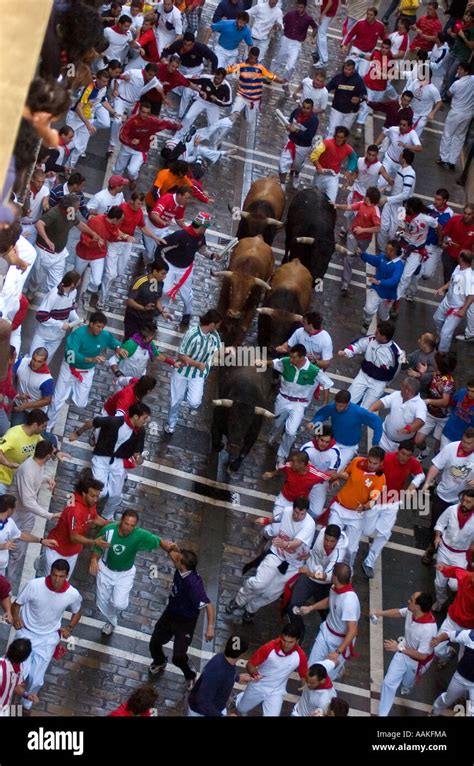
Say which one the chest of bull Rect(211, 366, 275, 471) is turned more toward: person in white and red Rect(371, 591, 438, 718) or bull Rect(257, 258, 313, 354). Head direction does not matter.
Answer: the person in white and red

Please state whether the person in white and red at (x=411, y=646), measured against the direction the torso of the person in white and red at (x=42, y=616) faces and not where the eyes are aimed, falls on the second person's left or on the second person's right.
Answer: on the second person's left

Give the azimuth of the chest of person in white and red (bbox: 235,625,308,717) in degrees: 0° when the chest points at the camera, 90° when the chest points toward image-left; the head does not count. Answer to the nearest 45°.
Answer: approximately 0°

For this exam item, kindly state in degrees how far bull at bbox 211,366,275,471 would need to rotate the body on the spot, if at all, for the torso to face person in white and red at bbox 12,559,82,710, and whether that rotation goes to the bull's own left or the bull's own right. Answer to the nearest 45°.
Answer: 0° — it already faces them

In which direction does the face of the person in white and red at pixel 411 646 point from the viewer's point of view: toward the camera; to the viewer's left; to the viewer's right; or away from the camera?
to the viewer's left

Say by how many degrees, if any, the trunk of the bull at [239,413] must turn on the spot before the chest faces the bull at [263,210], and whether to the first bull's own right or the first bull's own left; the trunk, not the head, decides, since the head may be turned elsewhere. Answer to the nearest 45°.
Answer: approximately 180°

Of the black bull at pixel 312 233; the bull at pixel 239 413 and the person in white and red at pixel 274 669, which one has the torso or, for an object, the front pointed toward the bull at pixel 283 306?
the black bull

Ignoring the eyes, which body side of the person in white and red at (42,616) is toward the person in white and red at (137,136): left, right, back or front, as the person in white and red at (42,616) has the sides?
back
